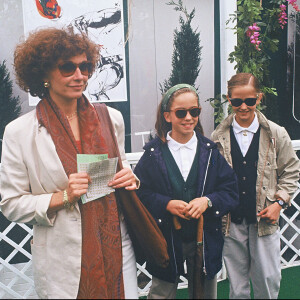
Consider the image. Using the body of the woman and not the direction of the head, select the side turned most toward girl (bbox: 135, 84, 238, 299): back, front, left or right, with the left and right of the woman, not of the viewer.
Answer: left

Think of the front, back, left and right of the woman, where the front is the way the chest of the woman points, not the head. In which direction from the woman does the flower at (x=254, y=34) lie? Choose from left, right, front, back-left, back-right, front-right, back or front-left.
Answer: left

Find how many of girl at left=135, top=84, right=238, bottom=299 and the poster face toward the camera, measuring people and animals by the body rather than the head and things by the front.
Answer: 2

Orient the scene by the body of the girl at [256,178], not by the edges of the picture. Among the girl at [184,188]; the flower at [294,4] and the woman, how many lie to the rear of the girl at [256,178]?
1

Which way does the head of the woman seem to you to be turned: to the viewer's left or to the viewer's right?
to the viewer's right

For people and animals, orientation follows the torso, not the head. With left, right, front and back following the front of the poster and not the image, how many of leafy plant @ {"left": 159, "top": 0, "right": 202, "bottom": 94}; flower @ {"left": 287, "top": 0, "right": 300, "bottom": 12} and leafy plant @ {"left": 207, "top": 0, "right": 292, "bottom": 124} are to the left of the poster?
3

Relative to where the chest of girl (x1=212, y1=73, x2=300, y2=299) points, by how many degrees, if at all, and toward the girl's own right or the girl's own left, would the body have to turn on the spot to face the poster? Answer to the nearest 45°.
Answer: approximately 135° to the girl's own right

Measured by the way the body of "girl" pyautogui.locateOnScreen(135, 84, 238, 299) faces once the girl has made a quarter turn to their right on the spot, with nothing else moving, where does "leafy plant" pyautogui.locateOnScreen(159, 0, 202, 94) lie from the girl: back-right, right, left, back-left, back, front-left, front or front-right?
right

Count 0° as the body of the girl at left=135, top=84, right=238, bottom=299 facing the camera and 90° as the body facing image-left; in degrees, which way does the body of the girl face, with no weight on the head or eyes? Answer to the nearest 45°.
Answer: approximately 0°

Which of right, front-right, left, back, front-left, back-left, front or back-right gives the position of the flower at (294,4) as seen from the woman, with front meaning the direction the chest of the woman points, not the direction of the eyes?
left

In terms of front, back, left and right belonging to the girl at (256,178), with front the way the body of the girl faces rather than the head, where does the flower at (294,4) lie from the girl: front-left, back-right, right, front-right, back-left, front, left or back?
back
